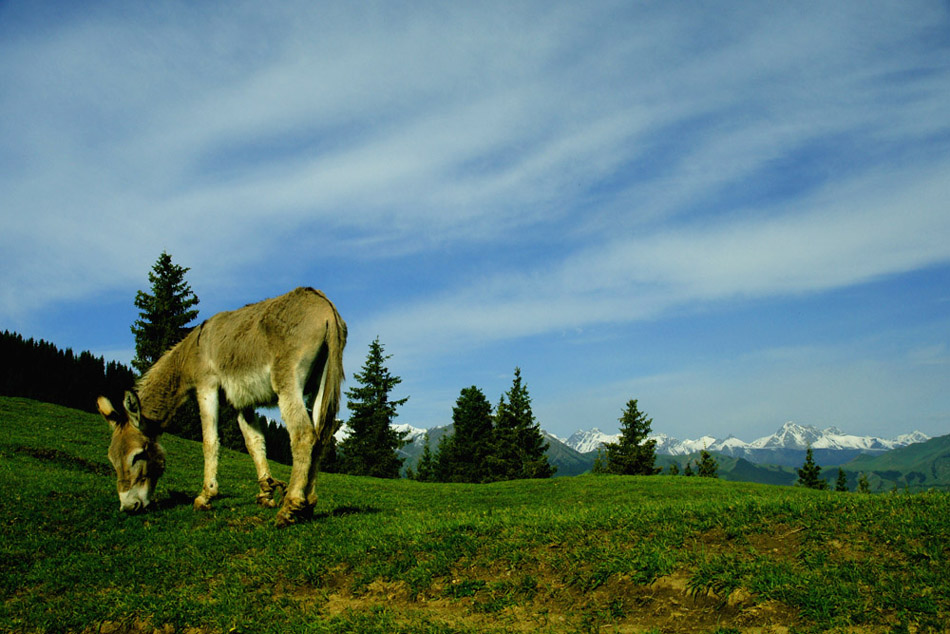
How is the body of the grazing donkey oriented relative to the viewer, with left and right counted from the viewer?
facing away from the viewer and to the left of the viewer
